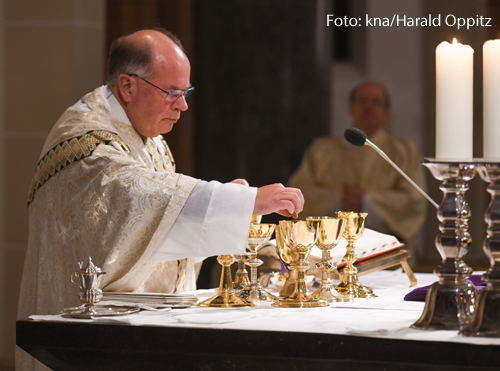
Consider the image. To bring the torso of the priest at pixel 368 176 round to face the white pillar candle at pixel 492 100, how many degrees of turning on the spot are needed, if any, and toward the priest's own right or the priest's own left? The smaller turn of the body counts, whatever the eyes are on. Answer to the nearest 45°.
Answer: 0° — they already face it

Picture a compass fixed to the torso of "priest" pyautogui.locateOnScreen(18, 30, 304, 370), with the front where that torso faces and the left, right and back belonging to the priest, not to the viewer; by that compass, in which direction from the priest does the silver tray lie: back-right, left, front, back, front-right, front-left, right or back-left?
right

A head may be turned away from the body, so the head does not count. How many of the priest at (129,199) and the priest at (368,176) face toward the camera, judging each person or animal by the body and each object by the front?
1

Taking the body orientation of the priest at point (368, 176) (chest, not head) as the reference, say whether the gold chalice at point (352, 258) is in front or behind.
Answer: in front

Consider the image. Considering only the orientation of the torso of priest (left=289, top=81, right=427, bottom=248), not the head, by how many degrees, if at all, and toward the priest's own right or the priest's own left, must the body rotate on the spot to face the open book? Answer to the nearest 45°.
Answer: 0° — they already face it

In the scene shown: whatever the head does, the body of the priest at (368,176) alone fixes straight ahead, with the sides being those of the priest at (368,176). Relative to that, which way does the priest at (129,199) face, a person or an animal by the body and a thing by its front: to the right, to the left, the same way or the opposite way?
to the left

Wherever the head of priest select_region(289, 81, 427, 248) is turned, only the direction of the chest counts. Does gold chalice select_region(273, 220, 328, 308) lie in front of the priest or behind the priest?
in front

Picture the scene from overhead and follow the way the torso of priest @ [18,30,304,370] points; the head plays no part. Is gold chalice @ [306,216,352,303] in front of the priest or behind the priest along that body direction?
in front

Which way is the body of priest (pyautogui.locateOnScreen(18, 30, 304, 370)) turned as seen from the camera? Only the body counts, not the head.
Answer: to the viewer's right

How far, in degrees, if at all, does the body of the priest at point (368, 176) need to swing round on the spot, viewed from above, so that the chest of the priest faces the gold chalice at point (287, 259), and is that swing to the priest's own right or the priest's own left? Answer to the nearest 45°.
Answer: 0° — they already face it

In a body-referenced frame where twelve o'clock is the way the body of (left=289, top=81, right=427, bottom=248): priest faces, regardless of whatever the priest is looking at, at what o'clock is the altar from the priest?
The altar is roughly at 12 o'clock from the priest.
